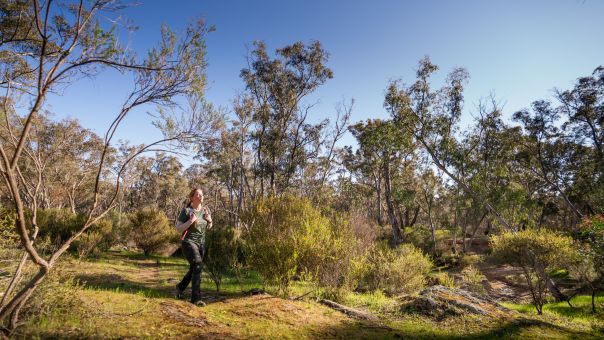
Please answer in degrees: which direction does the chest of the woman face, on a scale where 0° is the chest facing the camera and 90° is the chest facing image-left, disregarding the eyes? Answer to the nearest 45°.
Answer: approximately 315°

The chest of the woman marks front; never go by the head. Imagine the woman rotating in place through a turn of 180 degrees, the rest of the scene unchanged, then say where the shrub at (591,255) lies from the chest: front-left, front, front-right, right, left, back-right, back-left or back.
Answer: back-right

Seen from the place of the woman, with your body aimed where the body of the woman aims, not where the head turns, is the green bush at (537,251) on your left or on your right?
on your left

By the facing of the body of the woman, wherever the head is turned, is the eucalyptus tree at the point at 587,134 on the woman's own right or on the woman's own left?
on the woman's own left

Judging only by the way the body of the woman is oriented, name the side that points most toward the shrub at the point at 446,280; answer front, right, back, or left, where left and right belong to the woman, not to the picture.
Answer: left

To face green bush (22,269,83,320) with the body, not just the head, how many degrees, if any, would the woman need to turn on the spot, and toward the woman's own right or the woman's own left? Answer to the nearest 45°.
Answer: approximately 90° to the woman's own right

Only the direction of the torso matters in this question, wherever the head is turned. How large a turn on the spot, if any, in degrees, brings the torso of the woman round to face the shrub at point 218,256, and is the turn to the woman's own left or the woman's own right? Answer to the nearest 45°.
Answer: approximately 135° to the woman's own left

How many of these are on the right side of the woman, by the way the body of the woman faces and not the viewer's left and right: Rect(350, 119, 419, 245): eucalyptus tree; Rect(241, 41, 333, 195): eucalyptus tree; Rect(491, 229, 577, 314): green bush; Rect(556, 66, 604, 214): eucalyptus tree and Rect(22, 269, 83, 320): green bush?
1
